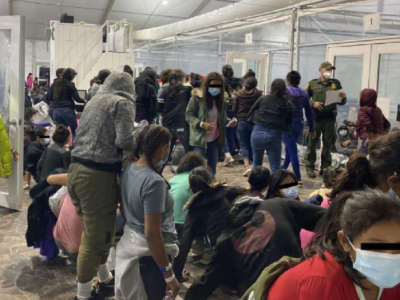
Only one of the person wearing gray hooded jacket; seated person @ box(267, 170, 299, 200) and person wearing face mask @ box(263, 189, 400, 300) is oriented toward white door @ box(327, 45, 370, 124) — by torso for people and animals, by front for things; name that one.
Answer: the person wearing gray hooded jacket

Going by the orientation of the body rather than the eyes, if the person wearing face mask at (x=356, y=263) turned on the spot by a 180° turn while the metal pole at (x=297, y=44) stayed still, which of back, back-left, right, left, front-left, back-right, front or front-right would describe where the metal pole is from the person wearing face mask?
front-right

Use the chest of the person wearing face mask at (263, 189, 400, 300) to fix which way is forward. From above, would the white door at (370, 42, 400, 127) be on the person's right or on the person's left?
on the person's left

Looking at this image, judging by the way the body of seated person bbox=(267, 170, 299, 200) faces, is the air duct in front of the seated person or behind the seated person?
behind

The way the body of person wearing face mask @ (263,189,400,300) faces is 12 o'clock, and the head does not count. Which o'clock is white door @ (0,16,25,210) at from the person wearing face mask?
The white door is roughly at 6 o'clock from the person wearing face mask.

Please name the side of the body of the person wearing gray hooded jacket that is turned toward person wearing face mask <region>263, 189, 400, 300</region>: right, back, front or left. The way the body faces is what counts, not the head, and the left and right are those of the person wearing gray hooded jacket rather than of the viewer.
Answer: right

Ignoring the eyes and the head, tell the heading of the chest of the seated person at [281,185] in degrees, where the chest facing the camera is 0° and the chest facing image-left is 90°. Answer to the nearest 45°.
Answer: approximately 315°

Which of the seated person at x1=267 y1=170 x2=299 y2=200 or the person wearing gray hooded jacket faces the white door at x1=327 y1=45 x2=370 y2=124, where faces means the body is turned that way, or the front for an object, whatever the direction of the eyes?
the person wearing gray hooded jacket

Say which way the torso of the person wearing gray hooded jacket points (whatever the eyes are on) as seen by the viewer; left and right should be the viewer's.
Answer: facing away from the viewer and to the right of the viewer
